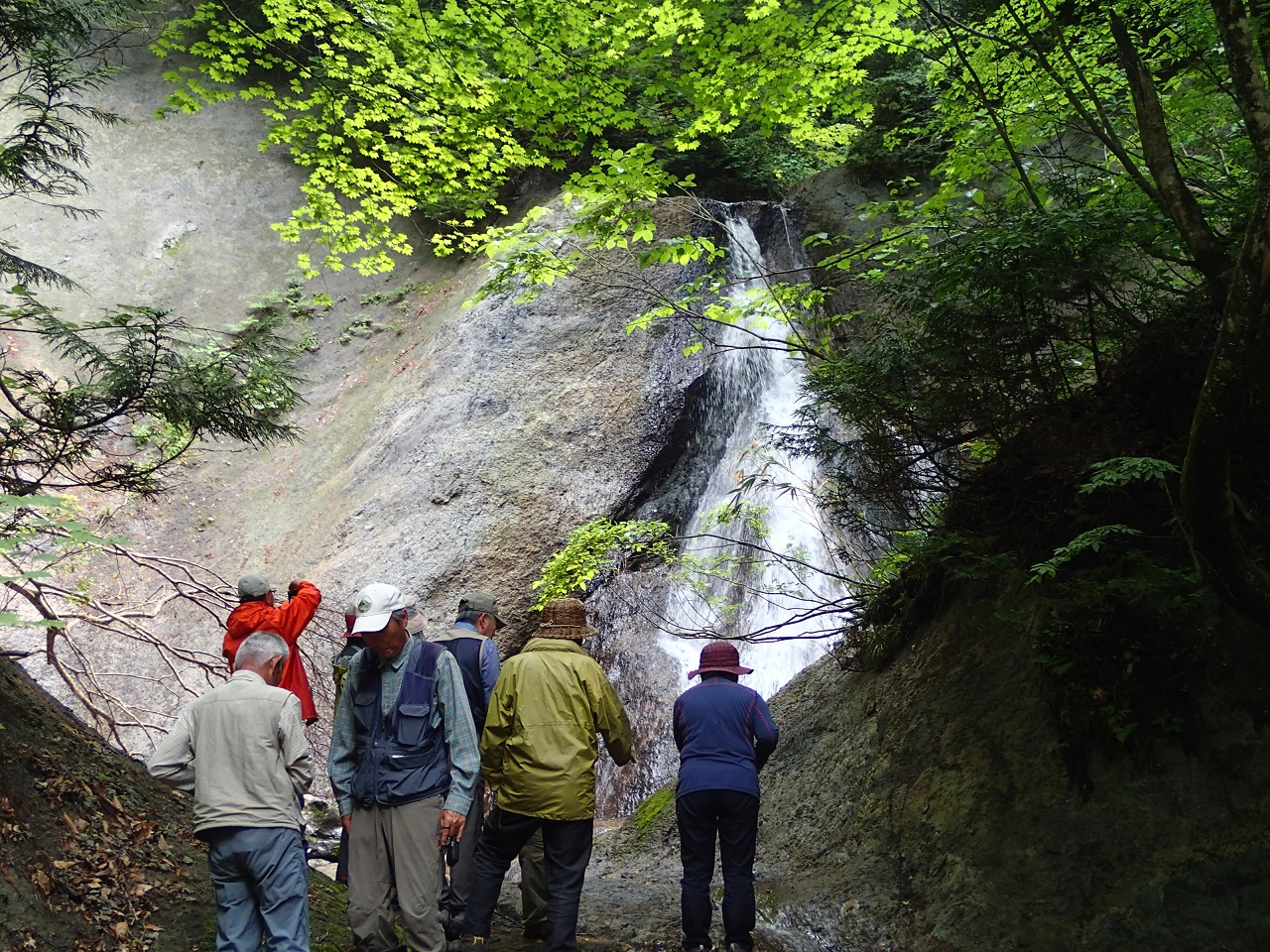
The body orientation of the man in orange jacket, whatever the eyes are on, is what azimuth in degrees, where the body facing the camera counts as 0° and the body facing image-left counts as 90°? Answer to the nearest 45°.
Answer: approximately 225°

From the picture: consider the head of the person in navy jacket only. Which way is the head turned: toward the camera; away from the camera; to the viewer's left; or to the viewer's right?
away from the camera

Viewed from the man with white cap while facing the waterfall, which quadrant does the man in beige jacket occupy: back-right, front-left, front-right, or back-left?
back-left

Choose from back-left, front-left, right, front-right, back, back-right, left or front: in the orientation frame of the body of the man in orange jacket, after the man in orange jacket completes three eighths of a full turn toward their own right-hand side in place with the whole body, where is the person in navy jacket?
front-left

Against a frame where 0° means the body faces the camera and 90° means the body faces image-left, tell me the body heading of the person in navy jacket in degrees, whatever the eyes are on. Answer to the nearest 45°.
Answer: approximately 180°

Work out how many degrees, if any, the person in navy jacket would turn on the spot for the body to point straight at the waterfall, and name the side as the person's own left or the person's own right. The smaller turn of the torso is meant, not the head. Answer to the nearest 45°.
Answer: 0° — they already face it

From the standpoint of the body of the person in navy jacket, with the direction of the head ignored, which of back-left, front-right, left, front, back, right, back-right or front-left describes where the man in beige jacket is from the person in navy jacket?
back-left

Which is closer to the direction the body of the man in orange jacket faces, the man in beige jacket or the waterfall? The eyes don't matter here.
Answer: the waterfall

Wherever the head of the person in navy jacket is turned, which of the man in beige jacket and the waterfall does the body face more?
the waterfall

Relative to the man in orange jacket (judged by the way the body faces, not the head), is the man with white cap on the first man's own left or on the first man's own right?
on the first man's own right

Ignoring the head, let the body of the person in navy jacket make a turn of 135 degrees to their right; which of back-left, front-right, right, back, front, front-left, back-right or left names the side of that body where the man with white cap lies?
right
